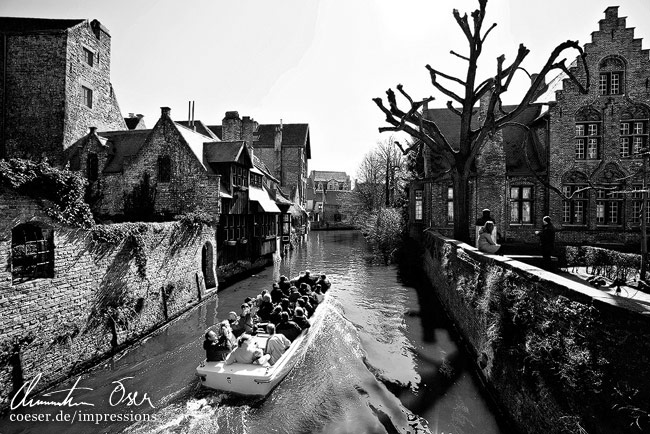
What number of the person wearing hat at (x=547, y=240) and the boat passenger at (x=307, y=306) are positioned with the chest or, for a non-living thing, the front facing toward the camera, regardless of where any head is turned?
0

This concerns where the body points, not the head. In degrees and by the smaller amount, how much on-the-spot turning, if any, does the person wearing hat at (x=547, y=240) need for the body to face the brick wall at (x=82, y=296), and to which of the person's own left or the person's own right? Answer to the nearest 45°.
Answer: approximately 45° to the person's own left

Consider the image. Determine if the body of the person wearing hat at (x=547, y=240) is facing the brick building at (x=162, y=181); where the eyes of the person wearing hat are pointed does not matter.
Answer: yes

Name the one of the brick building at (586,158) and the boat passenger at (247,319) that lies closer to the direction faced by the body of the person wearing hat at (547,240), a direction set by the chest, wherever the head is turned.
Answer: the boat passenger

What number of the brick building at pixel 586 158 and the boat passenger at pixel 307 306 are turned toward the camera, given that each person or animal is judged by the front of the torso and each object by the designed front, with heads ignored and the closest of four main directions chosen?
1

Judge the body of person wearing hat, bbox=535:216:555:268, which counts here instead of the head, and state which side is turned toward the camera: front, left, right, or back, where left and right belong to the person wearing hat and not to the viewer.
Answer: left

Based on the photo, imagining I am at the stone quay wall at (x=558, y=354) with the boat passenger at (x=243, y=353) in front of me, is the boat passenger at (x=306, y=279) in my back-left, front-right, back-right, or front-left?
front-right
